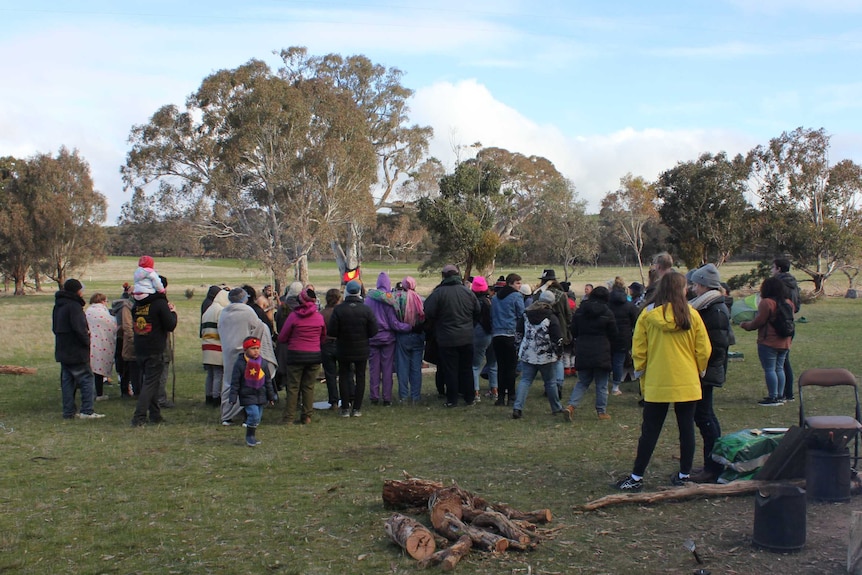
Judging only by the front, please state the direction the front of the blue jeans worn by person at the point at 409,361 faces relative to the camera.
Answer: away from the camera

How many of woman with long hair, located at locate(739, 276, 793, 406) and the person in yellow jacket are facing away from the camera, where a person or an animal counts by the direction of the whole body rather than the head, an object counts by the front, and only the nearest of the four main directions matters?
1

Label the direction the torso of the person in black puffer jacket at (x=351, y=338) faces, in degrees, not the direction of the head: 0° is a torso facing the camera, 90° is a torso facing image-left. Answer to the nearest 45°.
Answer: approximately 180°

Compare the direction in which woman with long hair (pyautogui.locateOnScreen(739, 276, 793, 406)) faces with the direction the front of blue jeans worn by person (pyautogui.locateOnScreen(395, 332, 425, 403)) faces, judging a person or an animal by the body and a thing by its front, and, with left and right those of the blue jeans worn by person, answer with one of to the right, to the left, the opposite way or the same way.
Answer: to the left

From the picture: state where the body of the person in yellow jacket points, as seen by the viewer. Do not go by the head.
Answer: away from the camera

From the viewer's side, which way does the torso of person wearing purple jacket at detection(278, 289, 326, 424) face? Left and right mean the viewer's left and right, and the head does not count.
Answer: facing away from the viewer

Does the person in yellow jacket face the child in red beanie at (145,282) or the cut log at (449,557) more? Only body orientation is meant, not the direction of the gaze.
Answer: the child in red beanie

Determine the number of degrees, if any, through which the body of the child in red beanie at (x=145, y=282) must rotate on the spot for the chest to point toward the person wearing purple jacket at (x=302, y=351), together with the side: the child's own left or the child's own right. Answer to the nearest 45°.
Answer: approximately 45° to the child's own right

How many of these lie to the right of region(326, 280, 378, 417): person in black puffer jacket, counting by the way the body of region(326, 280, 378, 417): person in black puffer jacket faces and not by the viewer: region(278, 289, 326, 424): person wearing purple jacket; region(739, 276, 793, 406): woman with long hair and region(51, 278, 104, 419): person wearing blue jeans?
1

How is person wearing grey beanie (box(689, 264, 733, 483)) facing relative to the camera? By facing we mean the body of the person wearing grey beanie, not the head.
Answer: to the viewer's left

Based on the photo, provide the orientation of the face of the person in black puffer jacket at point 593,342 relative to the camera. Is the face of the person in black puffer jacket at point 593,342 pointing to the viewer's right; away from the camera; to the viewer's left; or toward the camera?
away from the camera

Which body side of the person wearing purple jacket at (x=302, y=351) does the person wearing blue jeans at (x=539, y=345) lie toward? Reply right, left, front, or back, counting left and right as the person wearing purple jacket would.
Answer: right

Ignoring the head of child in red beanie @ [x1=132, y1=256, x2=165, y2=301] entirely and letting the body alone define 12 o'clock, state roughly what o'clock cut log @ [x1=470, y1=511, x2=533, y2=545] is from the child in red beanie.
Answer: The cut log is roughly at 4 o'clock from the child in red beanie.

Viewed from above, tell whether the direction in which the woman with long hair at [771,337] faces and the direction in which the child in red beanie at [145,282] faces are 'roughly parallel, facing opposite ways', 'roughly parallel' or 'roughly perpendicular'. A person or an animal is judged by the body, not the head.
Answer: roughly perpendicular

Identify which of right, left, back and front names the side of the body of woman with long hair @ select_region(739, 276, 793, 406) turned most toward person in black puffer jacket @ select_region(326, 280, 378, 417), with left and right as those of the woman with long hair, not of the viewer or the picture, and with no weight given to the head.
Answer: front

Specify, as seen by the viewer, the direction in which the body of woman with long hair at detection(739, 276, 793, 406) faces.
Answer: to the viewer's left
